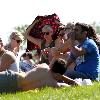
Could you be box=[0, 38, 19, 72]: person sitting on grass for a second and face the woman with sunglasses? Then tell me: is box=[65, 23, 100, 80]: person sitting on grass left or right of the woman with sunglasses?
right

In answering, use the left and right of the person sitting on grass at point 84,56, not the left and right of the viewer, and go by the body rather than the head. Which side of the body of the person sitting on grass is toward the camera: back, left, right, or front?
left

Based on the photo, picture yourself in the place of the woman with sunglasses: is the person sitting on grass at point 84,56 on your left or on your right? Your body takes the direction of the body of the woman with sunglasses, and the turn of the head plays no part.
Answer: on your left
